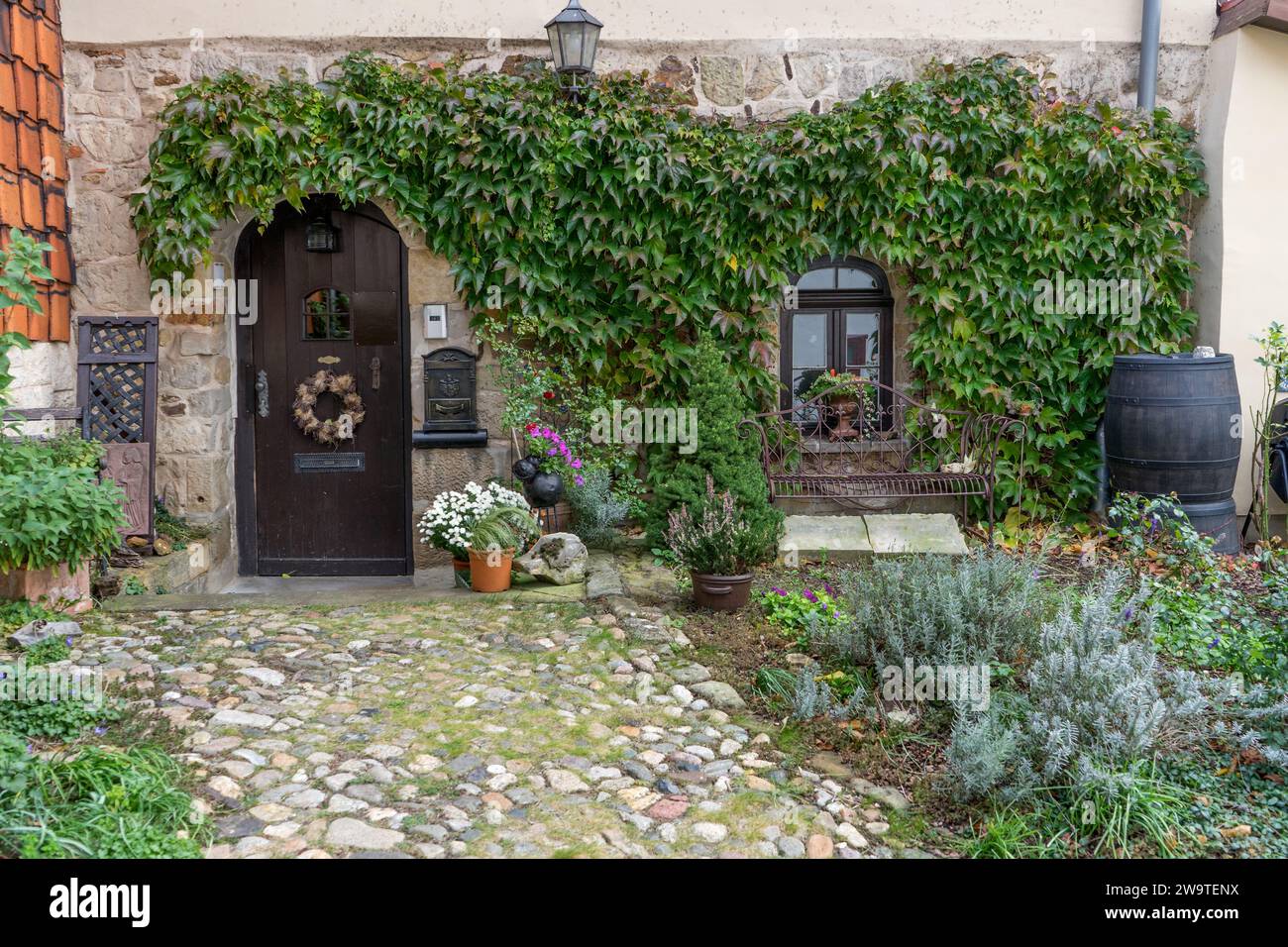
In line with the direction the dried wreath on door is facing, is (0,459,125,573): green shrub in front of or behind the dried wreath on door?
in front

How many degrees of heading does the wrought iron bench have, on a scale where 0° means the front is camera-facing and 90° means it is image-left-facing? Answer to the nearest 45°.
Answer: approximately 0°

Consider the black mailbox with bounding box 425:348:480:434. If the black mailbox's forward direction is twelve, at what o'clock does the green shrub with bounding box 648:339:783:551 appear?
The green shrub is roughly at 10 o'clock from the black mailbox.

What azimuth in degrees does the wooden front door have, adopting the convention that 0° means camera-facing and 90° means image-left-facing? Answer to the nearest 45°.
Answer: approximately 0°

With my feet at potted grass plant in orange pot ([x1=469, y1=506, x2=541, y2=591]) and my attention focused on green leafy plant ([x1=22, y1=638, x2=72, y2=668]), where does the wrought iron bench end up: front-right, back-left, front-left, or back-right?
back-left

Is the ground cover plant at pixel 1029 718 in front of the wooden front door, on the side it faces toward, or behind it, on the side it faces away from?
in front
